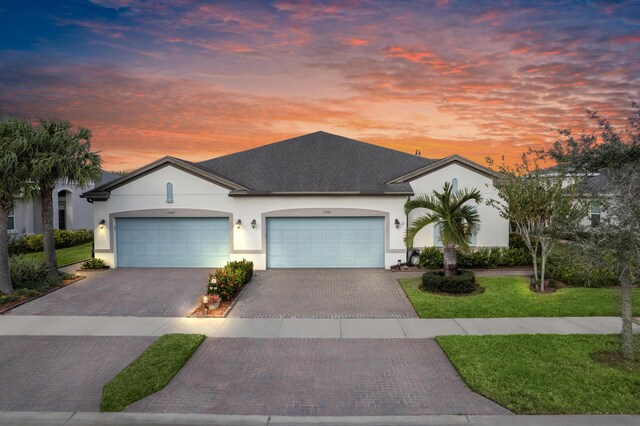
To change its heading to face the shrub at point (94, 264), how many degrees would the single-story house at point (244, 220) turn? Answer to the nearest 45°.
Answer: approximately 90° to its right

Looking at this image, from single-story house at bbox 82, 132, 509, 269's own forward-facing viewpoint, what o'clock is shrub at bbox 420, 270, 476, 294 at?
The shrub is roughly at 10 o'clock from the single-story house.

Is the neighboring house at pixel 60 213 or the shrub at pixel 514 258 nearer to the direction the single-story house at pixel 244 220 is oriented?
the shrub

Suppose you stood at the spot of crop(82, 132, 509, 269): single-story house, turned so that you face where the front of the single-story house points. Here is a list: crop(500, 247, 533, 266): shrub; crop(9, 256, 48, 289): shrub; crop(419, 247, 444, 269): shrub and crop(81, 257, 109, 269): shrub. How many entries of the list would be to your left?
2

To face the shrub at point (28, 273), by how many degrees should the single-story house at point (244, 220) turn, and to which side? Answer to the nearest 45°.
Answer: approximately 90° to its right

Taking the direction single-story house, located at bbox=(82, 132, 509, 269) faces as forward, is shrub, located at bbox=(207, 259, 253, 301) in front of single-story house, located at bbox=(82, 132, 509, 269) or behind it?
in front

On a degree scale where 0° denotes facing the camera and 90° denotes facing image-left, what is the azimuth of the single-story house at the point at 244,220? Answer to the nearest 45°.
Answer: approximately 0°

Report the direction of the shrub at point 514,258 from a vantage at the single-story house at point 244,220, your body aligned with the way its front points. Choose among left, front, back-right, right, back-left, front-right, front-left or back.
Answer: left

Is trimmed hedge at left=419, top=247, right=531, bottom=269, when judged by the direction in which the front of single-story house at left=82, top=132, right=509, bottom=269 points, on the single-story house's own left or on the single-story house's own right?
on the single-story house's own left

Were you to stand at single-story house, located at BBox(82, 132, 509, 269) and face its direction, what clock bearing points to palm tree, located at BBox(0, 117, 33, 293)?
The palm tree is roughly at 2 o'clock from the single-story house.

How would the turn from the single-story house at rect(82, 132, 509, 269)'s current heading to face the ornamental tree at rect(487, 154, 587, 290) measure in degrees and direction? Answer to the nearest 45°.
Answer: approximately 45° to its left
